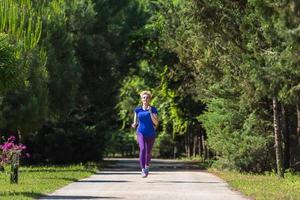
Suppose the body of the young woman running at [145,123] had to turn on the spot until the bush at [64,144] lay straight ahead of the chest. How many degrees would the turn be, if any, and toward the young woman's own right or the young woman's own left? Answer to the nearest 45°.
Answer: approximately 180°

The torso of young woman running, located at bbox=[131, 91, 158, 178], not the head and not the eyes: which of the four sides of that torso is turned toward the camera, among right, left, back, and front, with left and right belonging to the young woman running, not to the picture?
front
